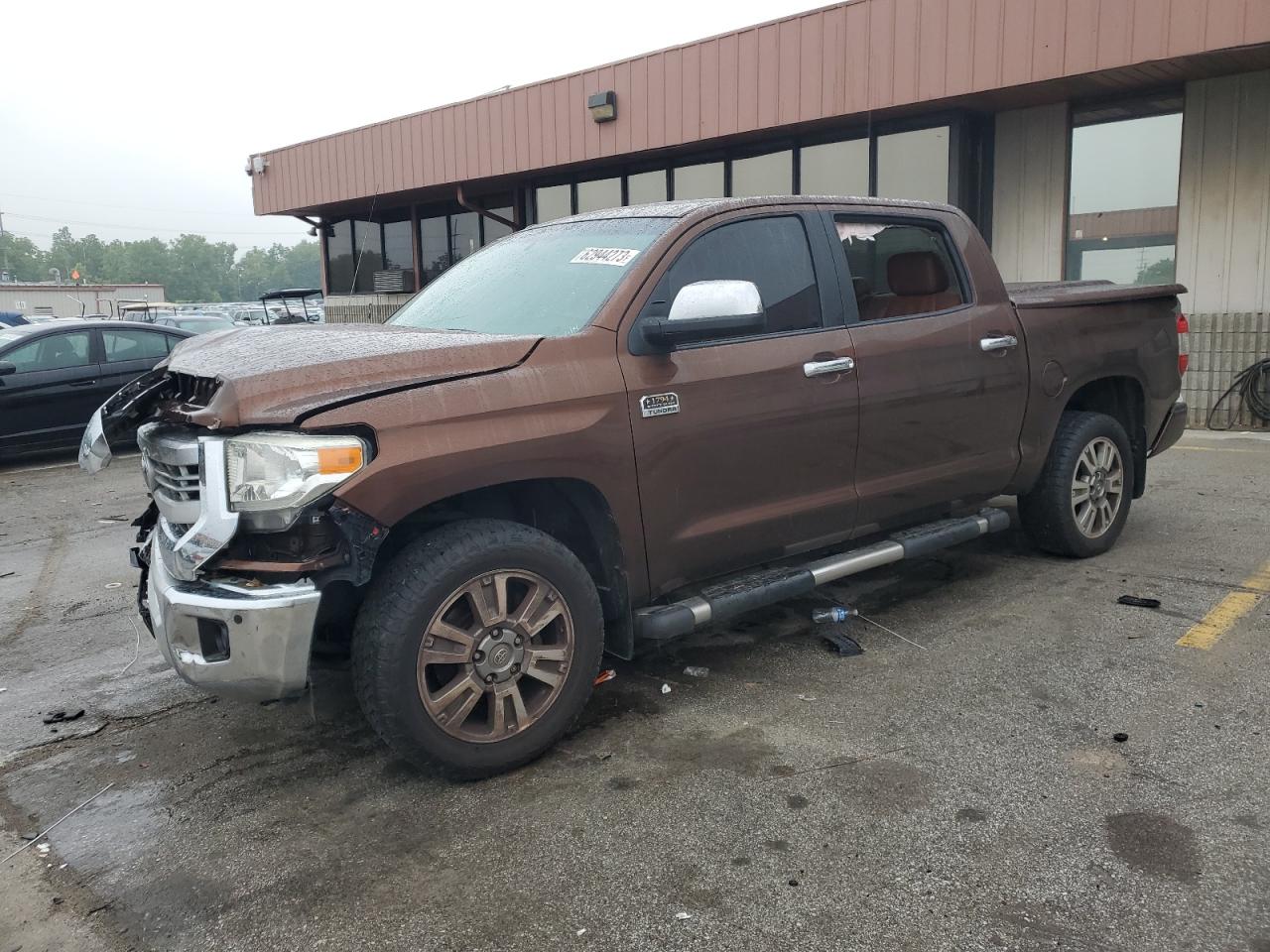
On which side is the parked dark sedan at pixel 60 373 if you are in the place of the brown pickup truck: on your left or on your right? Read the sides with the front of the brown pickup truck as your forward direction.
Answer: on your right

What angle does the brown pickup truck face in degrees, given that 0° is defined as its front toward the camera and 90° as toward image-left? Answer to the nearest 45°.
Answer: approximately 45°

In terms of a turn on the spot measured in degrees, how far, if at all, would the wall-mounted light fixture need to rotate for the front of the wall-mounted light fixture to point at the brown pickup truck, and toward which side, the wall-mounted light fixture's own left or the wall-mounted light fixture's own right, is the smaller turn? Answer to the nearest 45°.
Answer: approximately 45° to the wall-mounted light fixture's own left

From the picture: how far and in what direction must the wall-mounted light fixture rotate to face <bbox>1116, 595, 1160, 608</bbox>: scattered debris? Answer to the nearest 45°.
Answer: approximately 45° to its left

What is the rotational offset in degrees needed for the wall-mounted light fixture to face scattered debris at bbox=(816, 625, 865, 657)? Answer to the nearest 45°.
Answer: approximately 45° to its left

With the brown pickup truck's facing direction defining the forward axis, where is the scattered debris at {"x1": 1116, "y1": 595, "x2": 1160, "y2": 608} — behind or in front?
behind

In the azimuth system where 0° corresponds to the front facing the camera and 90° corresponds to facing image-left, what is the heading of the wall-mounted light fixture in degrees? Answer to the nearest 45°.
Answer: approximately 45°
